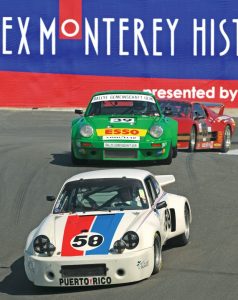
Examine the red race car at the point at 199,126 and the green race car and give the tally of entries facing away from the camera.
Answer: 0

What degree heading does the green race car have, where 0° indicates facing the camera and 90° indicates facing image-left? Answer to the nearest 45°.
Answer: approximately 0°

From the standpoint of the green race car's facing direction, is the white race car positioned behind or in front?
in front

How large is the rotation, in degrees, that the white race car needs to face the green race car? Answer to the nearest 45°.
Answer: approximately 135° to its right

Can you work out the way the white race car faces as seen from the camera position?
facing the viewer and to the left of the viewer

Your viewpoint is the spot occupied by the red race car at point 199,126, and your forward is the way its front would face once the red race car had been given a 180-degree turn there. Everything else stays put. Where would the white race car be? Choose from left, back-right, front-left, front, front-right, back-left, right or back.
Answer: back-right
